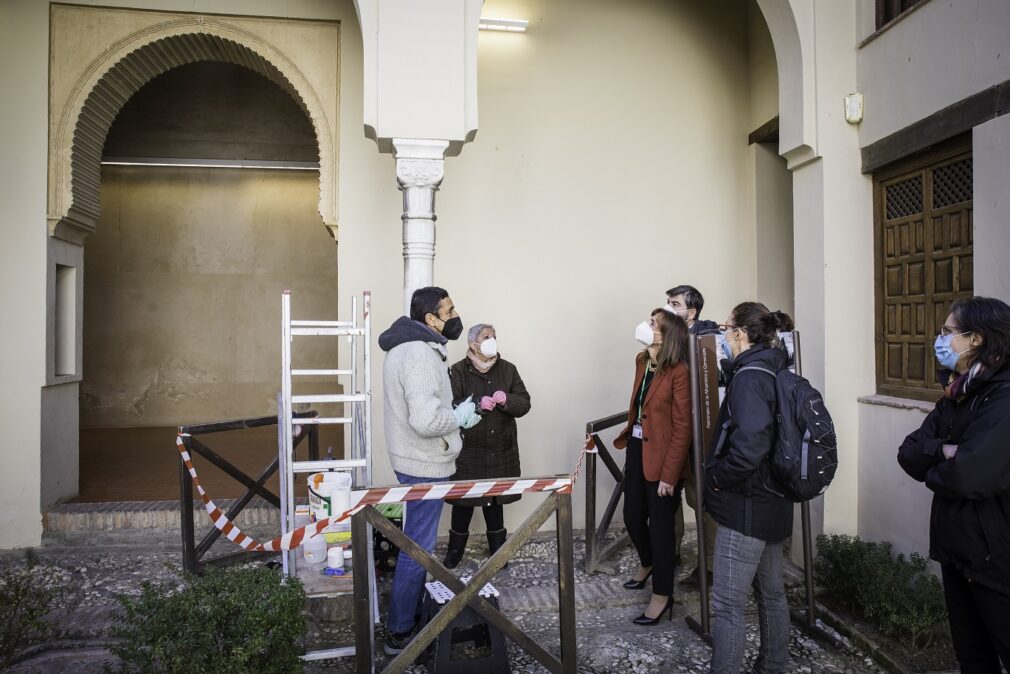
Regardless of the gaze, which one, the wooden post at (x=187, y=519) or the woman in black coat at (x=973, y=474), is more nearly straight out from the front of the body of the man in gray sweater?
the woman in black coat

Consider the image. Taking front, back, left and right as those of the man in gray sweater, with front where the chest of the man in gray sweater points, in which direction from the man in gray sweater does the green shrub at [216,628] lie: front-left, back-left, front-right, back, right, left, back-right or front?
back-right

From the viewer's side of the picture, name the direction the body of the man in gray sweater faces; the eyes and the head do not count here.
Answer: to the viewer's right

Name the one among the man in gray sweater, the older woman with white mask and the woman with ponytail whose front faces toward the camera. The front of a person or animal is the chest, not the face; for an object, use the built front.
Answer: the older woman with white mask

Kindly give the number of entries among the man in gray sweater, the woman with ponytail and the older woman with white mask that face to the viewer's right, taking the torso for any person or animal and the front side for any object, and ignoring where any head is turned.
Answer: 1

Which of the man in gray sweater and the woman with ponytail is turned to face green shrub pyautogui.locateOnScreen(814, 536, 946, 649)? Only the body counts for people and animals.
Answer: the man in gray sweater

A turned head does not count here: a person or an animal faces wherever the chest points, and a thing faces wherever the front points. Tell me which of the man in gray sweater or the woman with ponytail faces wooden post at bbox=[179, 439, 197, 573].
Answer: the woman with ponytail

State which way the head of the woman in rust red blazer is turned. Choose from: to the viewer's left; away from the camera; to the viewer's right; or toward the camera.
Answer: to the viewer's left

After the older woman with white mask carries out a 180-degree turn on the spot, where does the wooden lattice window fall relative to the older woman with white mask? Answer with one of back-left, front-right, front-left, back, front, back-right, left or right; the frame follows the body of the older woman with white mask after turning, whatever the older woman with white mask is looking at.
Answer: right

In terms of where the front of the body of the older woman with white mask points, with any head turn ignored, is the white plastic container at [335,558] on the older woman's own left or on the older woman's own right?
on the older woman's own right

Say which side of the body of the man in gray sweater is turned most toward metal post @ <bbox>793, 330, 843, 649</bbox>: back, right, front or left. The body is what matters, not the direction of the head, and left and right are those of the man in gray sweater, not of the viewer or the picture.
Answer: front

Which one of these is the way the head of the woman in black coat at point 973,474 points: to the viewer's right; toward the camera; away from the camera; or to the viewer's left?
to the viewer's left

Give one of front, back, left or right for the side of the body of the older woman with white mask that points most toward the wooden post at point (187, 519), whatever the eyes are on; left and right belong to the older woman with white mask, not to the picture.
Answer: right

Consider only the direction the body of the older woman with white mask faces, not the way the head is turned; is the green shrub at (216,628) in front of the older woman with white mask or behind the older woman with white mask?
in front

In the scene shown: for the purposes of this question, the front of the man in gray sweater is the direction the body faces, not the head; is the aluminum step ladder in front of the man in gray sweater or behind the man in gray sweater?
behind

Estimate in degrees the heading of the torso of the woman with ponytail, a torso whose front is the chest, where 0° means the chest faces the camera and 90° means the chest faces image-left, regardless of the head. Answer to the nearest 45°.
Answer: approximately 90°

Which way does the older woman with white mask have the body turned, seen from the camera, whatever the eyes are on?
toward the camera
